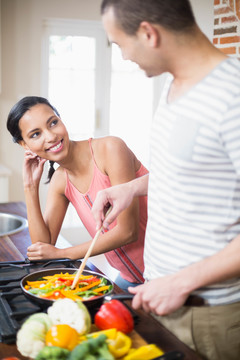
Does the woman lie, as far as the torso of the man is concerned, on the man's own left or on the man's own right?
on the man's own right

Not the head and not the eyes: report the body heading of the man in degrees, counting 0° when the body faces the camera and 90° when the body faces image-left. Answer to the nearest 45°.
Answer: approximately 45°

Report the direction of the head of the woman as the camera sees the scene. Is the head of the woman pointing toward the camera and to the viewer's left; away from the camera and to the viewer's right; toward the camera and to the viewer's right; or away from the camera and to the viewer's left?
toward the camera and to the viewer's right
